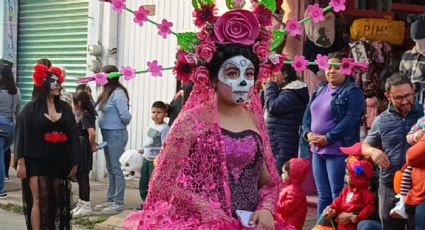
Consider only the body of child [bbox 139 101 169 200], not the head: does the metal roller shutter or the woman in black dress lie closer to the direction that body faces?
the woman in black dress

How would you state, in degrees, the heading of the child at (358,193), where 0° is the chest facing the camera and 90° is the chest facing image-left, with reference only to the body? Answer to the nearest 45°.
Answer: approximately 45°

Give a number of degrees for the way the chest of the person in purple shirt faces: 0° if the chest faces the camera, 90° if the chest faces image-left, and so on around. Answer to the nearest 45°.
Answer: approximately 45°

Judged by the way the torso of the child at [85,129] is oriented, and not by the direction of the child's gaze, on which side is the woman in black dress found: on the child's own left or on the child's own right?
on the child's own left

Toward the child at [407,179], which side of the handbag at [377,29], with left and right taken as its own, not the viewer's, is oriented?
front

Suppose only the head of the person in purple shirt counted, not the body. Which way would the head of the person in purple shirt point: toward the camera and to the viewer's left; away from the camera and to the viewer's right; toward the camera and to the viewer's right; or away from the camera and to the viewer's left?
toward the camera and to the viewer's left

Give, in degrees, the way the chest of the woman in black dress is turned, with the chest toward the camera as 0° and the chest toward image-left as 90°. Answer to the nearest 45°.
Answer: approximately 315°

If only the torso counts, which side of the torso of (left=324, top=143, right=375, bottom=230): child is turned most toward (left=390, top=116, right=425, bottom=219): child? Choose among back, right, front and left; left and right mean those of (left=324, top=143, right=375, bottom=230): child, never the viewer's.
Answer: left

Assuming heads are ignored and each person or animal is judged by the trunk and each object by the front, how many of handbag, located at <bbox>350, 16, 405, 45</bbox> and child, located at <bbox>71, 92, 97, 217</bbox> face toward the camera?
1
